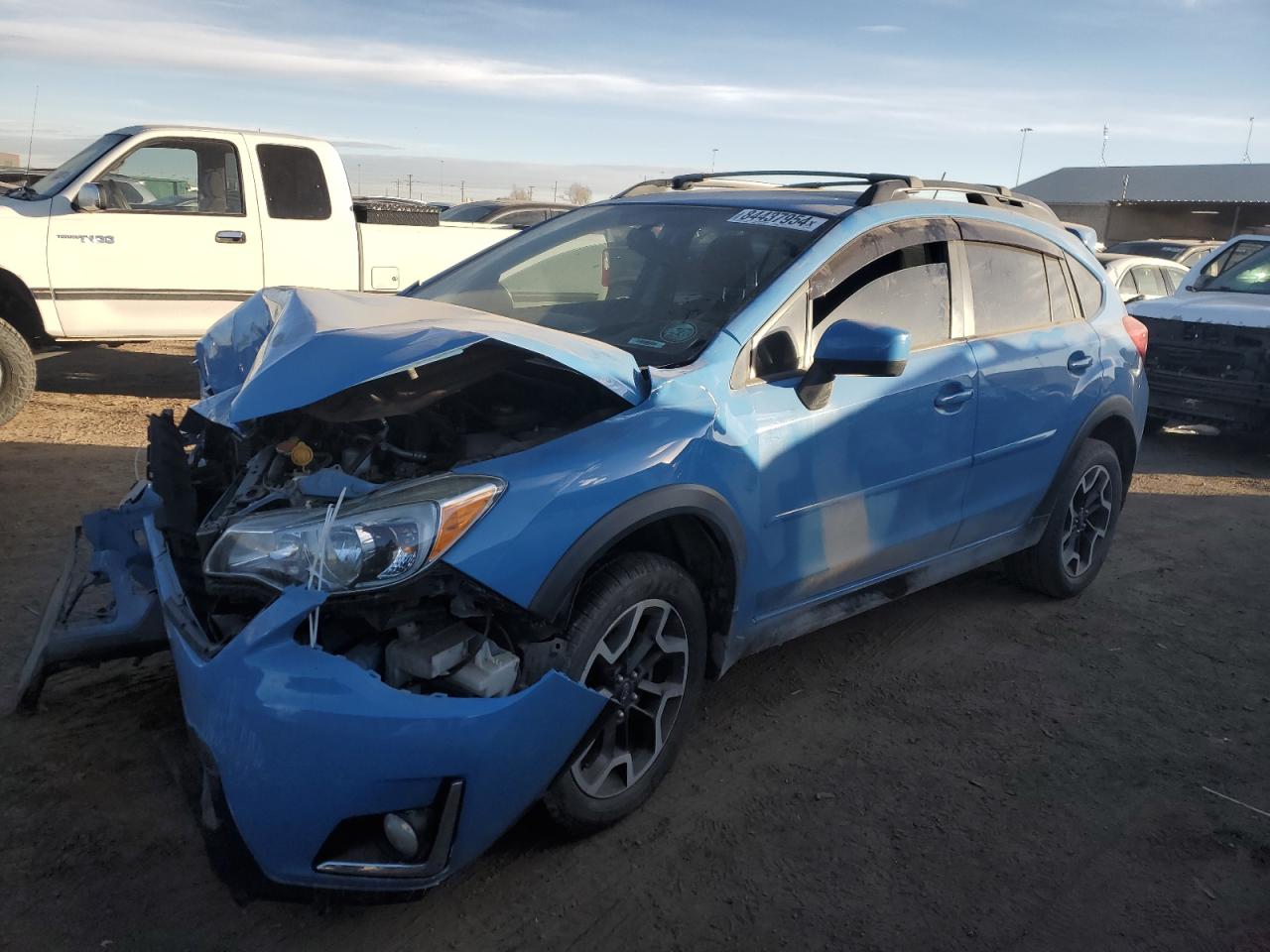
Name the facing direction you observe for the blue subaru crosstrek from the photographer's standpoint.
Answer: facing the viewer and to the left of the viewer

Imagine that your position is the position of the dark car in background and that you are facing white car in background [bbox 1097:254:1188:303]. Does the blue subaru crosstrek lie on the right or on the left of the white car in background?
right

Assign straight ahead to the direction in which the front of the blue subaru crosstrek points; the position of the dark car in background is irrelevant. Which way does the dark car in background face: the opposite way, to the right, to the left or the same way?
the same way

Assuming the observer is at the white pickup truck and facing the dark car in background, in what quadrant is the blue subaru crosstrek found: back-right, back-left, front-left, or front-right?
back-right

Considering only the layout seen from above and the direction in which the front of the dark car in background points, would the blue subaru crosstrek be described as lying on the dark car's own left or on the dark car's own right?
on the dark car's own left

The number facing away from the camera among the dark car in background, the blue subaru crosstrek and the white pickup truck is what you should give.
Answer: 0

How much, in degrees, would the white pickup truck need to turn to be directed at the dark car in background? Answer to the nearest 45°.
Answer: approximately 135° to its right

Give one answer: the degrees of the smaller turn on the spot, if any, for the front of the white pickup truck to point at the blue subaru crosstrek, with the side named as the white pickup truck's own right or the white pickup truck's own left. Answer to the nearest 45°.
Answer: approximately 90° to the white pickup truck's own left

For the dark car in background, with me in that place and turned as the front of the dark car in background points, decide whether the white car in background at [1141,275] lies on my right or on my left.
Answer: on my left

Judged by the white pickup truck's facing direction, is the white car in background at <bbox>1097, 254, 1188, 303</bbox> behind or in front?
behind

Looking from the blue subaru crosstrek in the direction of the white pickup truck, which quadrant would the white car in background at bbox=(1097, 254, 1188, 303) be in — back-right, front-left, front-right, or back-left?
front-right

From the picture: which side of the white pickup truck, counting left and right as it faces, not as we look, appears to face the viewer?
left
